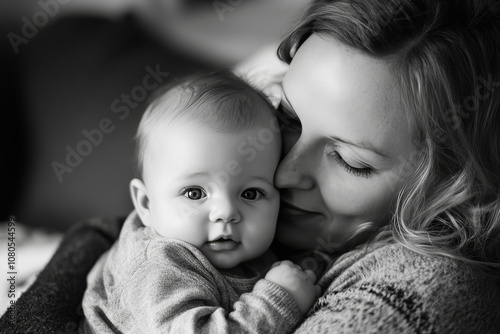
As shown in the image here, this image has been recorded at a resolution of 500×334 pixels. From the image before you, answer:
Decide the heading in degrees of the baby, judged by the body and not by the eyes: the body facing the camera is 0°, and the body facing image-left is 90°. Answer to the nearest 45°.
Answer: approximately 315°

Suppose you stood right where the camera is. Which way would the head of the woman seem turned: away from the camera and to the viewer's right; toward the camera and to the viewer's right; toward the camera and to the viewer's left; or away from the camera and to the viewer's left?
toward the camera and to the viewer's left

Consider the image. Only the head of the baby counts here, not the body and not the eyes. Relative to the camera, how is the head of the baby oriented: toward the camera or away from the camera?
toward the camera
